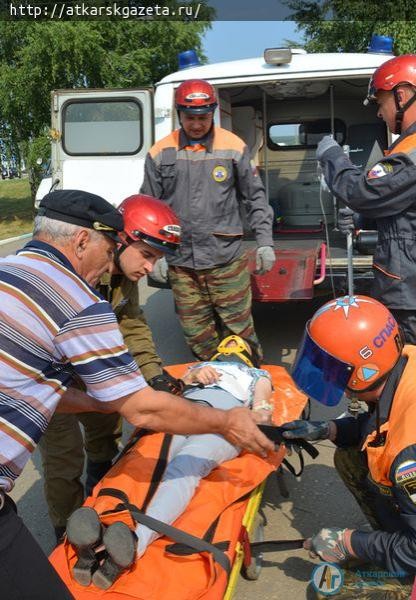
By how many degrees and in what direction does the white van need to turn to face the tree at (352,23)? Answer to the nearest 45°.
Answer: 0° — it already faces it

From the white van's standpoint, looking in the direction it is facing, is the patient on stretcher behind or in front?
behind

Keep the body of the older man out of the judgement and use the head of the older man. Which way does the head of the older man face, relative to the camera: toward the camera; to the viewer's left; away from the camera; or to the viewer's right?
to the viewer's right

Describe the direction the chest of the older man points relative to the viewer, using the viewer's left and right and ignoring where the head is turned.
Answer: facing away from the viewer and to the right of the viewer

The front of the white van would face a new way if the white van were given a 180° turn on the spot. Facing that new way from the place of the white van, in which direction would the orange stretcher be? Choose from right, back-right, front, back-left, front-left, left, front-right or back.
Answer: front

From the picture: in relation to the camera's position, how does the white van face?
facing away from the viewer
